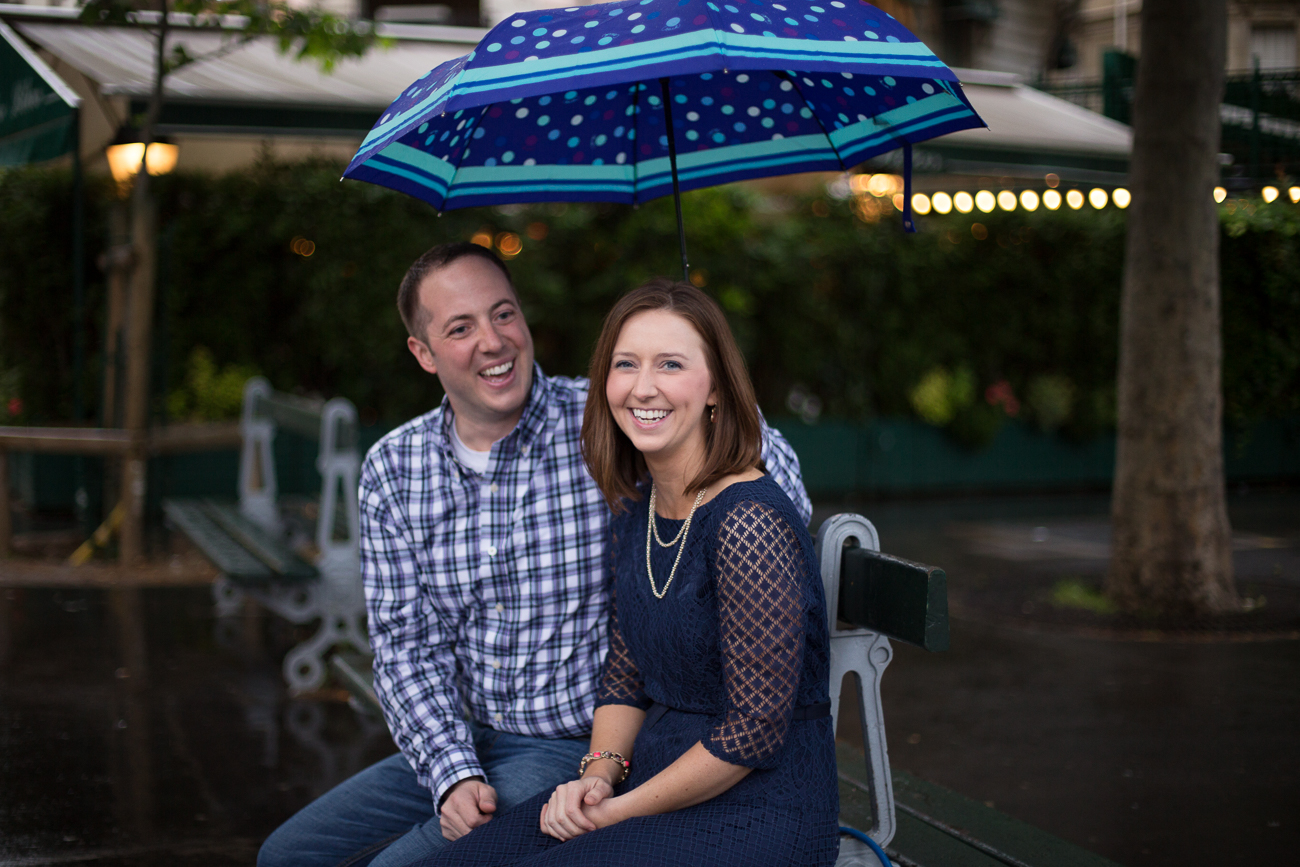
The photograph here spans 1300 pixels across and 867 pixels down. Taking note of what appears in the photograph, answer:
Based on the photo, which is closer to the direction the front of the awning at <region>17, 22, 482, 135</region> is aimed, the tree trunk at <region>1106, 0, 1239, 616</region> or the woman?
the woman

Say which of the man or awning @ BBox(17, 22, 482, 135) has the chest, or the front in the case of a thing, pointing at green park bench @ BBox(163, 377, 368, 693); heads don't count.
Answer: the awning

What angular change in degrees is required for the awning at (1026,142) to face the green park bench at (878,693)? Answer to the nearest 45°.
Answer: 0° — it already faces it

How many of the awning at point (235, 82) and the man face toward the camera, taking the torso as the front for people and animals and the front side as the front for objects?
2

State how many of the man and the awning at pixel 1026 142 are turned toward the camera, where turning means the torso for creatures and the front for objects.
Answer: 2

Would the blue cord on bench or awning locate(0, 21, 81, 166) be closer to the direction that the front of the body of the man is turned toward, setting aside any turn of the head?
the blue cord on bench

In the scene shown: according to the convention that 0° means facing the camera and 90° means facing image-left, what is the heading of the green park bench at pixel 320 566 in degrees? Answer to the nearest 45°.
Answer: approximately 45°

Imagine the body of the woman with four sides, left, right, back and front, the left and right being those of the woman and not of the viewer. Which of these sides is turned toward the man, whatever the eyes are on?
right

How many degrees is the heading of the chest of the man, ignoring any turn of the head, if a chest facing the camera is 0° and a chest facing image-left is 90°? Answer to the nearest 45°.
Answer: approximately 0°
